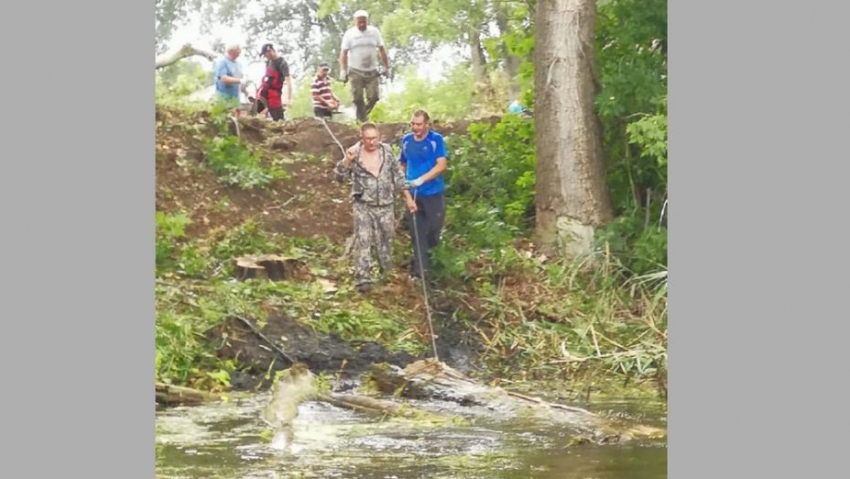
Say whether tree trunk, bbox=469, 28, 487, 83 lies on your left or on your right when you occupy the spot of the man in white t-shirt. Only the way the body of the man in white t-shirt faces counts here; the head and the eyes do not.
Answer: on your left

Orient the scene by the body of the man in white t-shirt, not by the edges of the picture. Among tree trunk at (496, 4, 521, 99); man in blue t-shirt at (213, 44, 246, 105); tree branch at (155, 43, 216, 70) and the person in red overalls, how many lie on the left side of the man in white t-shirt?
1

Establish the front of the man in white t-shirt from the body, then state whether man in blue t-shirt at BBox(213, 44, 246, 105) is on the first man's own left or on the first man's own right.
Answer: on the first man's own right

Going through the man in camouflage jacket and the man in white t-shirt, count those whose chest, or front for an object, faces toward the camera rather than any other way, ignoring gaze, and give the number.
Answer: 2

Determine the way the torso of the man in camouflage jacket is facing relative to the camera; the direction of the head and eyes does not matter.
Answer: toward the camera

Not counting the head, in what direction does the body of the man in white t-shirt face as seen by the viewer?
toward the camera

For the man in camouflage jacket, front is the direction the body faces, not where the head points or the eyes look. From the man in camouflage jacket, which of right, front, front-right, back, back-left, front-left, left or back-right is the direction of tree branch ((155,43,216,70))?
right

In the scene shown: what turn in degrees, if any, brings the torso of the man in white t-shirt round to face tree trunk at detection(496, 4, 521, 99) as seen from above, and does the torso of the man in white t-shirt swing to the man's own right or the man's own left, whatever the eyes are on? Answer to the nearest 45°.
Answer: approximately 90° to the man's own left
